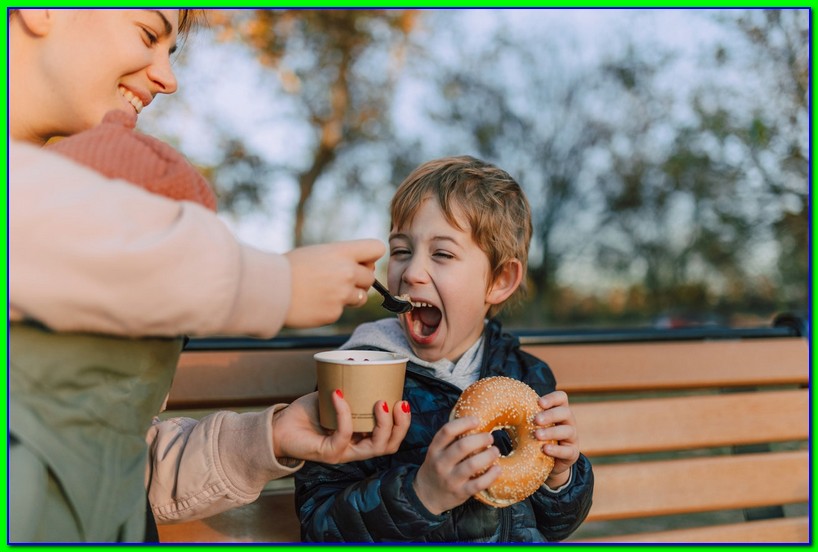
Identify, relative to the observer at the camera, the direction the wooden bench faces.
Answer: facing the viewer

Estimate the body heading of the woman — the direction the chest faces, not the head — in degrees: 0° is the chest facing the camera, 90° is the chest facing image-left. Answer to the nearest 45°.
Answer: approximately 270°

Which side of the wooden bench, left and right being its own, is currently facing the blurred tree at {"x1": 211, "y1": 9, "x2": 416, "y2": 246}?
back

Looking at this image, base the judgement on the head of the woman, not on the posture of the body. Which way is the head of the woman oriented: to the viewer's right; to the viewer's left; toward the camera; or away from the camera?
to the viewer's right

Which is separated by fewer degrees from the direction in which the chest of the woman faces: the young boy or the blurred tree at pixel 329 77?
the young boy

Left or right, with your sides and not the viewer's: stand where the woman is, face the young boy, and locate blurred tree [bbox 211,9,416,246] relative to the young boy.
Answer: left

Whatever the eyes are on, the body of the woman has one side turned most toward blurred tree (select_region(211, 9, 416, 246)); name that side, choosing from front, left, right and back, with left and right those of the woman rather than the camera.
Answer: left
